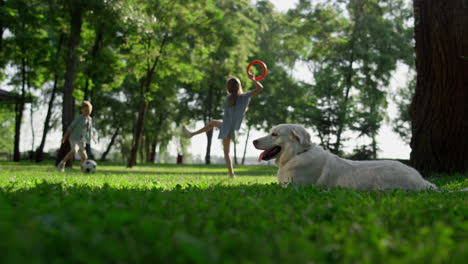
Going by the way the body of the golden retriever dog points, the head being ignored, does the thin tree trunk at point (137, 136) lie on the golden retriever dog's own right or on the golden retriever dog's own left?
on the golden retriever dog's own right

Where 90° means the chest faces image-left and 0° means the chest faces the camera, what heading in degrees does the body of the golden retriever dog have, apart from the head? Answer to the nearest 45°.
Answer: approximately 90°

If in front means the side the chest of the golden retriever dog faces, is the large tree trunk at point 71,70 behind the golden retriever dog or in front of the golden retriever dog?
in front

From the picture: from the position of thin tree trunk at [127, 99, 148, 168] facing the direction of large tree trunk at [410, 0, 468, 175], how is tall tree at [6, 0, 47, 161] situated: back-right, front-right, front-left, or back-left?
back-right

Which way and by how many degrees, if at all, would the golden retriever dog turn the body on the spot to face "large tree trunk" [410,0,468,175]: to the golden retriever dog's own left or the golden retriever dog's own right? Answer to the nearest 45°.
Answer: approximately 135° to the golden retriever dog's own right

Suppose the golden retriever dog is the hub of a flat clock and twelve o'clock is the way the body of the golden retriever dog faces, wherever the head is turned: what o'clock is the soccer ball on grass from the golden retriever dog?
The soccer ball on grass is roughly at 1 o'clock from the golden retriever dog.

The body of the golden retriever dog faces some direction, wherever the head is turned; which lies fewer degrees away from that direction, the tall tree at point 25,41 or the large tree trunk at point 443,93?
the tall tree

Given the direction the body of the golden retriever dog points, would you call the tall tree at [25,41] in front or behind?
in front
